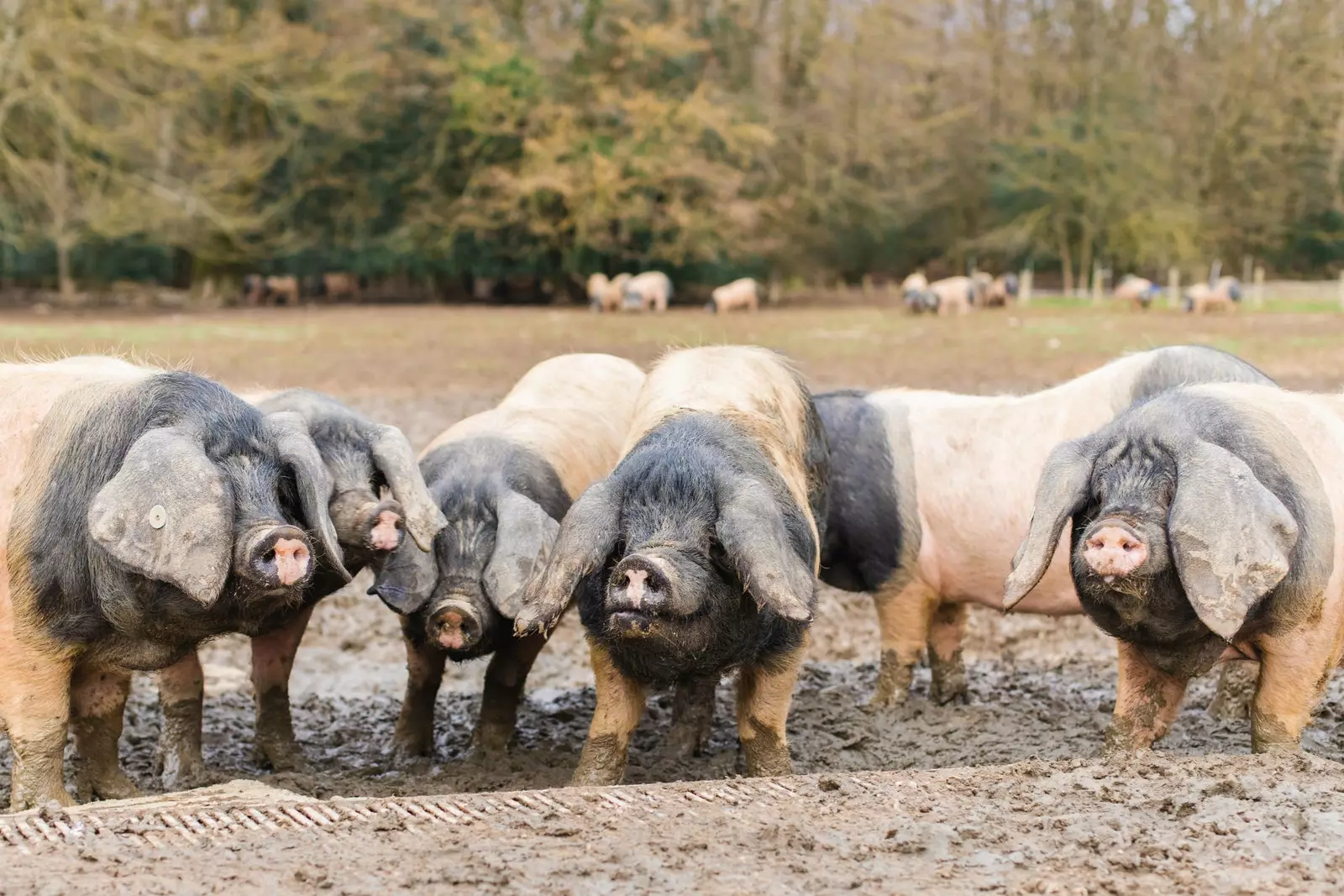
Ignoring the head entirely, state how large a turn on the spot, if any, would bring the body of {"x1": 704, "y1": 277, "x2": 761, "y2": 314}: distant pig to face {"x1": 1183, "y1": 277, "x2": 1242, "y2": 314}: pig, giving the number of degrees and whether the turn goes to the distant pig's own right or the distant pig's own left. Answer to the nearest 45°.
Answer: approximately 180°

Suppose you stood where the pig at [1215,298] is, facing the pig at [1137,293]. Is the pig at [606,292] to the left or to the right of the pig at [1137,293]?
left

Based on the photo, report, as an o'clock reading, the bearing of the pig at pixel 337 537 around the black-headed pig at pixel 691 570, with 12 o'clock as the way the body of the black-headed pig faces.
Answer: The pig is roughly at 4 o'clock from the black-headed pig.

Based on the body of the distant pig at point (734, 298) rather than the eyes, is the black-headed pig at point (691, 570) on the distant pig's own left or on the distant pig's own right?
on the distant pig's own left

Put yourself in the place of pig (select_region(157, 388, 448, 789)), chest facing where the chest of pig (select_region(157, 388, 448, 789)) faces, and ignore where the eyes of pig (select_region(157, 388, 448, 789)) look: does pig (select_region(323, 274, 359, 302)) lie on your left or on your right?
on your left

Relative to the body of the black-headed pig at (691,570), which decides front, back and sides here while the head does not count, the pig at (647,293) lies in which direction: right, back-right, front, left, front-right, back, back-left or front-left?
back

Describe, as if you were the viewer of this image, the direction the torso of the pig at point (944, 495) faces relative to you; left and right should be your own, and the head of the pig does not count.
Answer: facing to the left of the viewer

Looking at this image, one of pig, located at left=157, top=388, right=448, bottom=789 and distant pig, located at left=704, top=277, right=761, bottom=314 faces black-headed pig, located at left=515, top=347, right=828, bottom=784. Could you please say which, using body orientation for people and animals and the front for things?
the pig

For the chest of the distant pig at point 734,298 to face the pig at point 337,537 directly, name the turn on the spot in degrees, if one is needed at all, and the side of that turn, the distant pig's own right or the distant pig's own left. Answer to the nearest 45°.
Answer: approximately 90° to the distant pig's own left

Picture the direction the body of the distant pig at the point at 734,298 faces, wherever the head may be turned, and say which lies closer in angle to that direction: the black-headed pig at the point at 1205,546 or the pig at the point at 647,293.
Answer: the pig

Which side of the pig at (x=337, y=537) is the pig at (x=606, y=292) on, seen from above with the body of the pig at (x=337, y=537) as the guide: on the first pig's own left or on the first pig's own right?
on the first pig's own left

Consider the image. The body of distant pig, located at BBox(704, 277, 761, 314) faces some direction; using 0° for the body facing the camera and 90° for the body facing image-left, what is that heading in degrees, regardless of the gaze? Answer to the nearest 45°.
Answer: approximately 90°

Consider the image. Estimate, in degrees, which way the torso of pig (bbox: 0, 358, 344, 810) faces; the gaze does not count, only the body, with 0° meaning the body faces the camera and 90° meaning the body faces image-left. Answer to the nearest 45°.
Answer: approximately 315°
